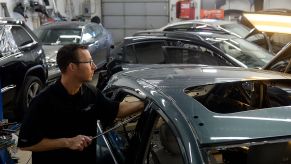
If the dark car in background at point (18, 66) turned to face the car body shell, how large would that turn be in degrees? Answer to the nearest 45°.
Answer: approximately 45° to its left

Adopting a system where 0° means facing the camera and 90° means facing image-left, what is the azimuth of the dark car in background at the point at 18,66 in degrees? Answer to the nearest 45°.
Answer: approximately 45°

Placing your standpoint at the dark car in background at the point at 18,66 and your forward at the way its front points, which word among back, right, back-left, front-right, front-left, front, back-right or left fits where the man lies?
front-left

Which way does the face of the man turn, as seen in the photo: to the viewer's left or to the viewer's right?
to the viewer's right

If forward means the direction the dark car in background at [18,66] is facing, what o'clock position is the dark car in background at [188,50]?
the dark car in background at [188,50] is roughly at 8 o'clock from the dark car in background at [18,66].
